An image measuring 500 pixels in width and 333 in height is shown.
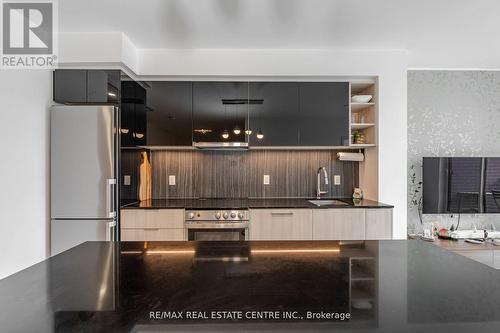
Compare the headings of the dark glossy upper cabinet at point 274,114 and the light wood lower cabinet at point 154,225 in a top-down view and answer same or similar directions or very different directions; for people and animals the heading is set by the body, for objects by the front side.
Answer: same or similar directions

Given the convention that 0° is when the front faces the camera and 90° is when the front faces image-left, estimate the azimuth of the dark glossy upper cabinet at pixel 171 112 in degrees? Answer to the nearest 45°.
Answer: approximately 0°

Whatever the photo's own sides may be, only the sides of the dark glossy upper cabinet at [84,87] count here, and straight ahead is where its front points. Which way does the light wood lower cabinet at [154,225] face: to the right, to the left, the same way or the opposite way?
the same way

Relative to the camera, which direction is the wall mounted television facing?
toward the camera

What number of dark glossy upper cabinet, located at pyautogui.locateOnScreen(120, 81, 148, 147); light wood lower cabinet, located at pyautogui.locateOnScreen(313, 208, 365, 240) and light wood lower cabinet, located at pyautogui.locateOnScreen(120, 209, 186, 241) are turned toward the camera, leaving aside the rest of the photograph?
3

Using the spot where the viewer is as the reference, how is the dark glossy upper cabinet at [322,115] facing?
facing the viewer

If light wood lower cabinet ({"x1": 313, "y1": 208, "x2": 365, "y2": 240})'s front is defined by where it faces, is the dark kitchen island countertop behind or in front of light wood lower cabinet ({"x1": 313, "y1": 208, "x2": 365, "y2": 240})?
in front

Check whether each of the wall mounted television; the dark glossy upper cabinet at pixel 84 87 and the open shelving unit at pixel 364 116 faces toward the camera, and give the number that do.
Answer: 3

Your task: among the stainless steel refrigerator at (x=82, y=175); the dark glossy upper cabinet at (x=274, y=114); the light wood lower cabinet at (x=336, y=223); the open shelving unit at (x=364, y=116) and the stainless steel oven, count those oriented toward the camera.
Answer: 5

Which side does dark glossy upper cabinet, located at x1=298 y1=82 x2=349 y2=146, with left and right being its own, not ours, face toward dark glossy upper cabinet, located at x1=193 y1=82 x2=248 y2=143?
right

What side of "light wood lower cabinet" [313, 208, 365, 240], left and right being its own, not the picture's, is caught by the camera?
front

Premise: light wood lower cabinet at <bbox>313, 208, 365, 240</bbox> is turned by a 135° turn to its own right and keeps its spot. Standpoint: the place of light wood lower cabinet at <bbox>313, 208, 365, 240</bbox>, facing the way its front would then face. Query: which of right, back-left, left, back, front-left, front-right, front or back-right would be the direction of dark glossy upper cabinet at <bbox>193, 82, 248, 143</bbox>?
front-left

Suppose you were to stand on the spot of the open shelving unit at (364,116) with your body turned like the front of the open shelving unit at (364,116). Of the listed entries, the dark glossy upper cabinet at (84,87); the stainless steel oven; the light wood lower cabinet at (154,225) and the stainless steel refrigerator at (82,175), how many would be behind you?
0

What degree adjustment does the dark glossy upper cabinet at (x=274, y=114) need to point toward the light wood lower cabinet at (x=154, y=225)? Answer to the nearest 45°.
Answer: approximately 90° to its right

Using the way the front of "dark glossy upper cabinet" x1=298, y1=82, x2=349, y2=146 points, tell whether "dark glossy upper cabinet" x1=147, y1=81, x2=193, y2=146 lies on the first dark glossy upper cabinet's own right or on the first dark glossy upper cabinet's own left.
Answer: on the first dark glossy upper cabinet's own right
